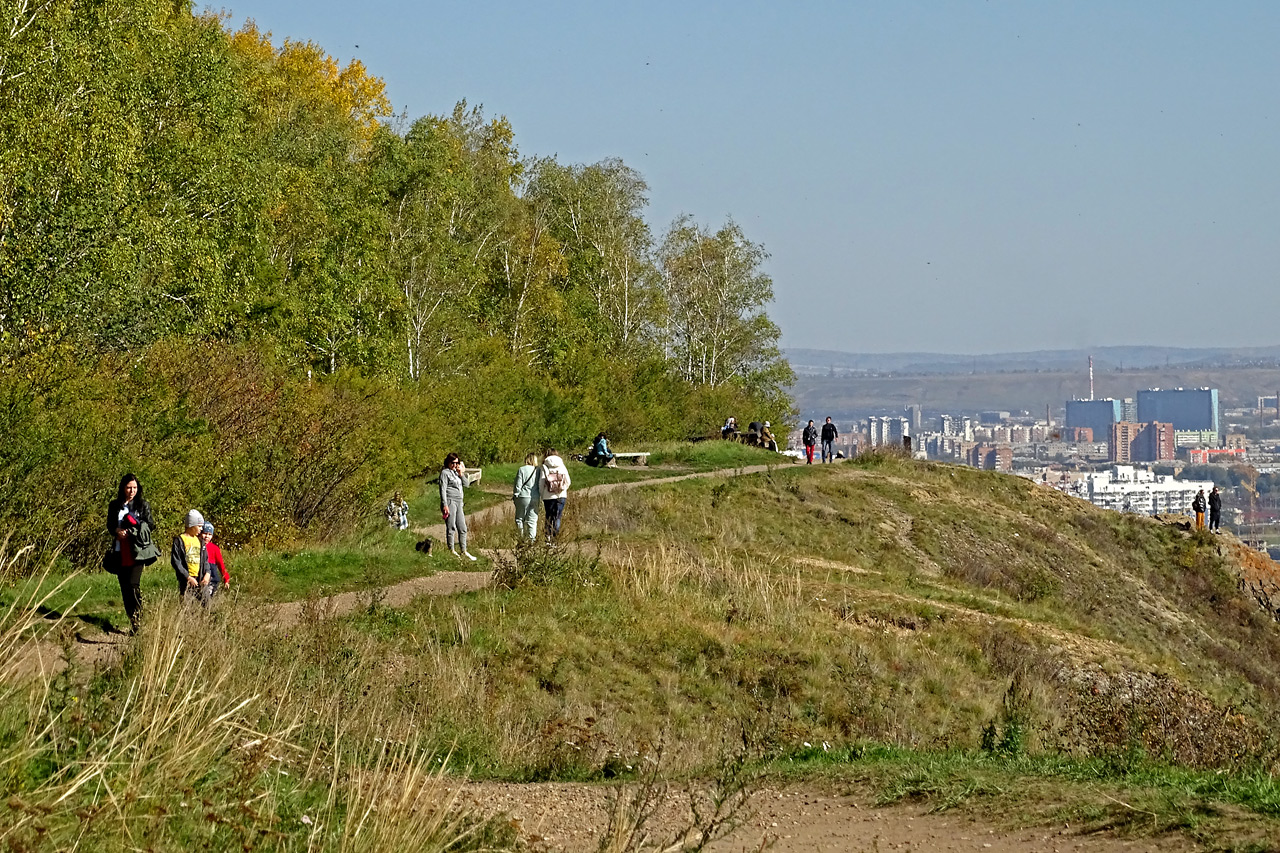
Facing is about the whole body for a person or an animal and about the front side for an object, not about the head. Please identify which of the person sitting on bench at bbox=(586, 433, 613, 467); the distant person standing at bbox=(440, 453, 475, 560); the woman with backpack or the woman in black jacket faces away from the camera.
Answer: the woman with backpack

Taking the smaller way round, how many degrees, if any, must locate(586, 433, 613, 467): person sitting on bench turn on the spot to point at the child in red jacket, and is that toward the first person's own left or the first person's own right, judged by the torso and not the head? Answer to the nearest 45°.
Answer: approximately 45° to the first person's own right

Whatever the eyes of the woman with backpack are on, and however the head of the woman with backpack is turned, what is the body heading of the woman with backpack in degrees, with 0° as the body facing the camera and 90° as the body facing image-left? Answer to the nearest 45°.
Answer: approximately 180°

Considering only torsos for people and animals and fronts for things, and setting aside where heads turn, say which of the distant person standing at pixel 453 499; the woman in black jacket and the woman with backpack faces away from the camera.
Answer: the woman with backpack

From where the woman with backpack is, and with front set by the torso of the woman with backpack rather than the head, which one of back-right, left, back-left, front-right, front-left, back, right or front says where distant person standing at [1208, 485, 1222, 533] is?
front-right

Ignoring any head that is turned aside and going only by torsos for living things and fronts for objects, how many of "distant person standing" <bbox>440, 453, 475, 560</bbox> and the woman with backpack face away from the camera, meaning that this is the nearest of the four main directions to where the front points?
1

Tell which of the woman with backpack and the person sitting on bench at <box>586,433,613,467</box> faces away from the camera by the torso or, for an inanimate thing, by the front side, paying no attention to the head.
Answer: the woman with backpack

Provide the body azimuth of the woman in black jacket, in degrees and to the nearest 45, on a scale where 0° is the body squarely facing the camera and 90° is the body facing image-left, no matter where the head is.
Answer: approximately 0°

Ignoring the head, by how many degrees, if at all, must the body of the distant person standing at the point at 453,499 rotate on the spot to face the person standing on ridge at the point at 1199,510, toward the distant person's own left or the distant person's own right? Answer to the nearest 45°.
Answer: approximately 90° to the distant person's own left

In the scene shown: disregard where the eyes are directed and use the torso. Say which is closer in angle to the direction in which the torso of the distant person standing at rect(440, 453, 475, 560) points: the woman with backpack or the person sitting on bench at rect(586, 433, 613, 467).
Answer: the woman with backpack

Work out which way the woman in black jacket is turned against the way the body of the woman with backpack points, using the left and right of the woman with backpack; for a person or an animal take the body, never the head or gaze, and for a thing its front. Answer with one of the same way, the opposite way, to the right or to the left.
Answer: the opposite way

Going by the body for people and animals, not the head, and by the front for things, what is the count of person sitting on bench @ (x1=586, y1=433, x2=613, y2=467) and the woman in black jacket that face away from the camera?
0
